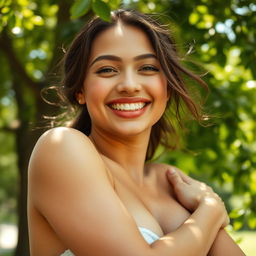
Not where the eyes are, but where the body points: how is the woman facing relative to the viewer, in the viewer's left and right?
facing the viewer and to the right of the viewer
